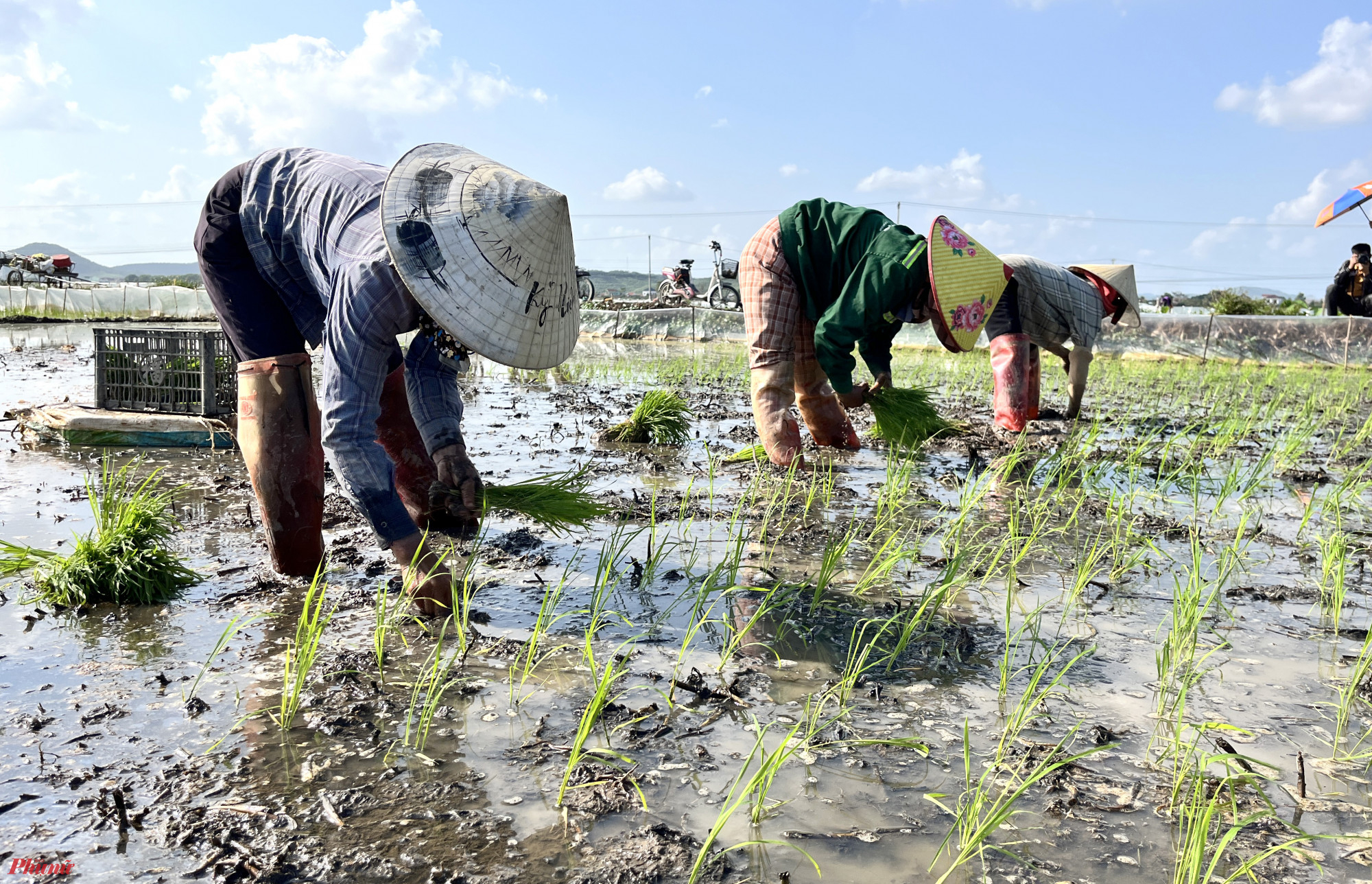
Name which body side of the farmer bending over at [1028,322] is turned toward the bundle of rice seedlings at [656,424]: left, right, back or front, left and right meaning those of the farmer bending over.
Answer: back

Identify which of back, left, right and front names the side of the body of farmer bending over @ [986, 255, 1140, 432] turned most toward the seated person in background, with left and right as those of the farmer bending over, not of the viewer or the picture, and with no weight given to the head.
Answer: left

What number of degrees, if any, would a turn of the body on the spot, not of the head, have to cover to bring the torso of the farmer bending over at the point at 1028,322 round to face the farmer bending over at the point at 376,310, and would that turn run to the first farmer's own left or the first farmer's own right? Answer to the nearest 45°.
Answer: approximately 90° to the first farmer's own right

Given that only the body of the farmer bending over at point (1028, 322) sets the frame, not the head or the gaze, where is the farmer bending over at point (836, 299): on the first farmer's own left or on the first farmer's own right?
on the first farmer's own right

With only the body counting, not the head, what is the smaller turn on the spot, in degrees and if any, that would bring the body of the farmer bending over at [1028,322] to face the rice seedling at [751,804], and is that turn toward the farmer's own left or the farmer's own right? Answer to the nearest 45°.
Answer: approximately 90° to the farmer's own right

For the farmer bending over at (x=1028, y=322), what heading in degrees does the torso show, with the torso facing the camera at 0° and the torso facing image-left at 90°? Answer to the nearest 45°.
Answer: approximately 270°

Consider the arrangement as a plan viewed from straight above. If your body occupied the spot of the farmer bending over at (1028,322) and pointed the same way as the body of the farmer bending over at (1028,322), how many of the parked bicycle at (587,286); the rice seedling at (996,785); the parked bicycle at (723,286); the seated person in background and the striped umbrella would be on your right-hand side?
1

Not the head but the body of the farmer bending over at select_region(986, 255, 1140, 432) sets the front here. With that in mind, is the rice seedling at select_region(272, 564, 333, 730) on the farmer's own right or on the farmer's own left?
on the farmer's own right

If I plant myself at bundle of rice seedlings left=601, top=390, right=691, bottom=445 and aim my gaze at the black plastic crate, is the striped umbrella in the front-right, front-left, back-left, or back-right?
back-right

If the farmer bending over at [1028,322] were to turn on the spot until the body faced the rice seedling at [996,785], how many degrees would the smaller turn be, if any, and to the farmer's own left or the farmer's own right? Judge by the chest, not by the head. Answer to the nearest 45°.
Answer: approximately 90° to the farmer's own right

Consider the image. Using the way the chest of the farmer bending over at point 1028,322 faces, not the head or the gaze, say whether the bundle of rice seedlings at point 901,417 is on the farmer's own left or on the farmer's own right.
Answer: on the farmer's own right
